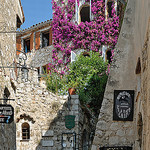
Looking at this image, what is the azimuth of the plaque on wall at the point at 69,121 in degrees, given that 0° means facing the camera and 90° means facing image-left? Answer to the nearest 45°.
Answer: approximately 0°

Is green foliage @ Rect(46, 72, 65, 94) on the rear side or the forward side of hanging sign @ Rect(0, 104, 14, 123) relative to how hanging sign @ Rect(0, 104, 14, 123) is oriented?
on the rear side

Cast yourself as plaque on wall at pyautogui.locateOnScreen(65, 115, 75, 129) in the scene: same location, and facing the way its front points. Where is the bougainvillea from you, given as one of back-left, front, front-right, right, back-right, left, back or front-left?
back

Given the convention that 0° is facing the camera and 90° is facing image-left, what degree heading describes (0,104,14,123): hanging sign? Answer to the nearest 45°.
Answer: approximately 0°

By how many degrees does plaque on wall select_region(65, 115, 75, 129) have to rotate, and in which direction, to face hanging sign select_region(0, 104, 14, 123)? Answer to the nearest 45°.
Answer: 0° — it already faces it

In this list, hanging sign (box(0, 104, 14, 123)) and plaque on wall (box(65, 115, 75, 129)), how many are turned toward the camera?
2
